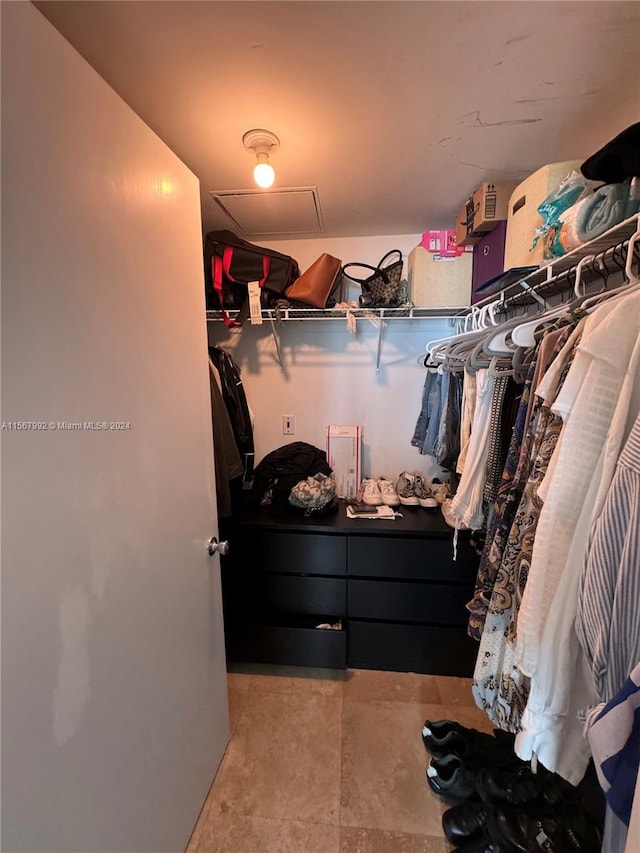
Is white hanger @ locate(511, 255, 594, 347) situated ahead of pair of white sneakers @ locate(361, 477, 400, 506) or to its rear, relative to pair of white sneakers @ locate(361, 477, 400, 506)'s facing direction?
ahead

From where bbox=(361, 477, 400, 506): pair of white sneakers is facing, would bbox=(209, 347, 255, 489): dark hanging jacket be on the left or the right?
on its right

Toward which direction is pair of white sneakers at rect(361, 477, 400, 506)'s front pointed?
toward the camera

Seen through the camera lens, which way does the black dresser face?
facing the viewer

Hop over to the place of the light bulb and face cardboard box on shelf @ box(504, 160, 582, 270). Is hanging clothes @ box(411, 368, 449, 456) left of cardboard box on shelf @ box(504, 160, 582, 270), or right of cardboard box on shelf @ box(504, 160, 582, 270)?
left
